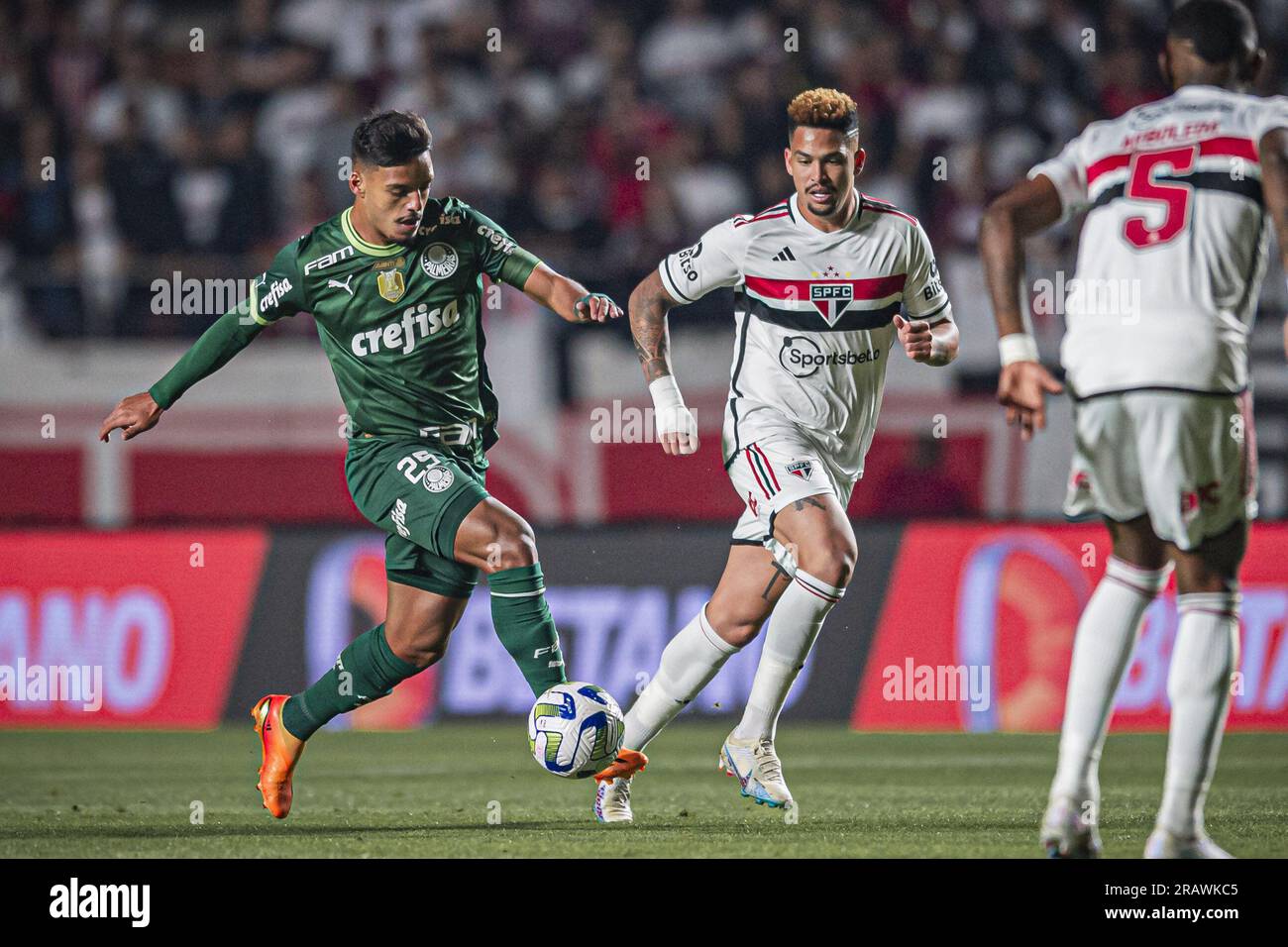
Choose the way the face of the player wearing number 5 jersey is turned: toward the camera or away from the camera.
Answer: away from the camera

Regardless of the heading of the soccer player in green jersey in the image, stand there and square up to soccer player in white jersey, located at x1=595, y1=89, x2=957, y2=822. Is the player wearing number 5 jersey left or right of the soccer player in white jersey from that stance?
right

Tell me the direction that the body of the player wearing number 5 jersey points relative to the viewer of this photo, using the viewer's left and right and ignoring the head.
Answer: facing away from the viewer

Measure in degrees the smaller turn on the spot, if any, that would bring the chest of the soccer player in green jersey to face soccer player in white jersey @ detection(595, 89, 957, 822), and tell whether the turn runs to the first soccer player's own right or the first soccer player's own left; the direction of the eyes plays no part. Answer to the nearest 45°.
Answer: approximately 45° to the first soccer player's own left

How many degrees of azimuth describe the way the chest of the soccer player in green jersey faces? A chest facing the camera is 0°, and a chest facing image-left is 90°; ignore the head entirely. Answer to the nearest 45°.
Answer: approximately 315°

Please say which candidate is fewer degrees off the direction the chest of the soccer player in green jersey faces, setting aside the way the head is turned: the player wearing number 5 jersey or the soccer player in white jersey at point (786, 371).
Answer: the player wearing number 5 jersey

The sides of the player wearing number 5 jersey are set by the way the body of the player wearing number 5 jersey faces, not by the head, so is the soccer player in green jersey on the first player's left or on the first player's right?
on the first player's left

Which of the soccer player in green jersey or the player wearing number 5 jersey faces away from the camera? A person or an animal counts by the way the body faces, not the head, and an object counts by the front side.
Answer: the player wearing number 5 jersey

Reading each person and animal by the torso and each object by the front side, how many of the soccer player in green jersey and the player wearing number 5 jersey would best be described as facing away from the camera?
1

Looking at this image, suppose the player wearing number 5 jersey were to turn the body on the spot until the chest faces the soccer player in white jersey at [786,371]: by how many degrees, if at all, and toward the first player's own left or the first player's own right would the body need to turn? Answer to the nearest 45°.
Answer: approximately 45° to the first player's own left
